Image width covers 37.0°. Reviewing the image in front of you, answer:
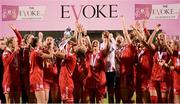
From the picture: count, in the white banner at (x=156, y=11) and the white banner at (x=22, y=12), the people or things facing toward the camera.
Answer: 2

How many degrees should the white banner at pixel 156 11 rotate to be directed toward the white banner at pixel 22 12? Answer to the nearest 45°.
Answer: approximately 90° to its right

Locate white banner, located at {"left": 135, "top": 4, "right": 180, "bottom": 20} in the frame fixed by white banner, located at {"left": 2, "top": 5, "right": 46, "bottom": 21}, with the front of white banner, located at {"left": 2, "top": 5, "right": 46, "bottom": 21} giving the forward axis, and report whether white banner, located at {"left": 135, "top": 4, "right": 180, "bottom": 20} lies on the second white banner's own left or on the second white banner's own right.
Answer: on the second white banner's own left

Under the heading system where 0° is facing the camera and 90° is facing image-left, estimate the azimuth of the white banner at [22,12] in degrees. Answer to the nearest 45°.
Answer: approximately 0°
